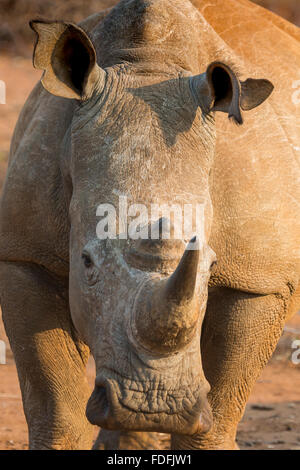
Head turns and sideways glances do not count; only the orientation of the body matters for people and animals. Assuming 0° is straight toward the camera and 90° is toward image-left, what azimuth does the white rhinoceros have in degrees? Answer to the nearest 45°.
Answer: approximately 0°
